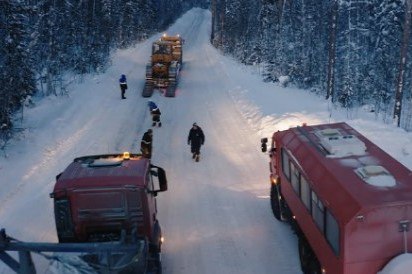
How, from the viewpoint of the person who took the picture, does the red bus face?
facing away from the viewer and to the left of the viewer
